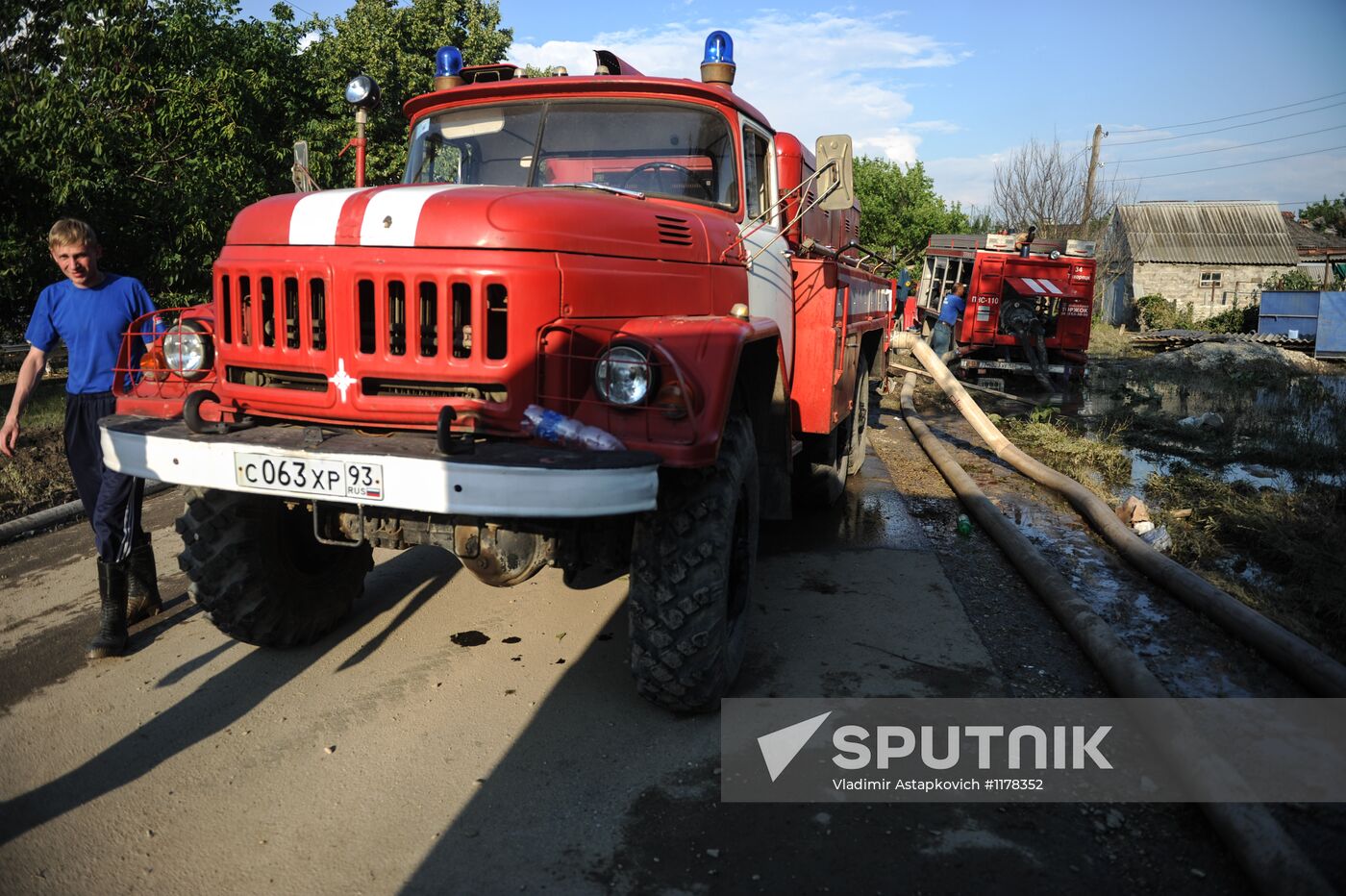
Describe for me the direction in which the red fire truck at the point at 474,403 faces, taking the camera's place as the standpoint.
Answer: facing the viewer and to the left of the viewer

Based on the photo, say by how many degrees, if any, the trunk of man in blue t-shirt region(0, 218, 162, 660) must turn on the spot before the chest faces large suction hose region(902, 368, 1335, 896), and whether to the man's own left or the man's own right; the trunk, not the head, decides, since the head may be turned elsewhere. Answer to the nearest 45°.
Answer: approximately 45° to the man's own left

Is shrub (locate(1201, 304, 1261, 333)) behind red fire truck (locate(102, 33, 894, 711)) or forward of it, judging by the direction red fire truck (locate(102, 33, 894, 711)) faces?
behind

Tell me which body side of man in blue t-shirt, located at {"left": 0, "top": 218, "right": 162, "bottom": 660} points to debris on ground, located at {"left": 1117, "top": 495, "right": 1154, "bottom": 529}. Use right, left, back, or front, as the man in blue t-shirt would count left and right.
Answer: left

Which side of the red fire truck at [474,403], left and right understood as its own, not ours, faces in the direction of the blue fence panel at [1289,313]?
back

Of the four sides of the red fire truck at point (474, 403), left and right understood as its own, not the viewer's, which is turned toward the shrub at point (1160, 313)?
back

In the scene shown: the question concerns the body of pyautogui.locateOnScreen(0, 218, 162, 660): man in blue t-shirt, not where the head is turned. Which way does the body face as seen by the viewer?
toward the camera

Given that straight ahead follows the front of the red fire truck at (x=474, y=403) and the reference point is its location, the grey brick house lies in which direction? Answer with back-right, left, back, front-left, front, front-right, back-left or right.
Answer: back

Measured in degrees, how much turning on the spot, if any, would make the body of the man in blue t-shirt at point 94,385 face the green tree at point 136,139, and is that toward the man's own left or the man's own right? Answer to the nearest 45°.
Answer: approximately 180°

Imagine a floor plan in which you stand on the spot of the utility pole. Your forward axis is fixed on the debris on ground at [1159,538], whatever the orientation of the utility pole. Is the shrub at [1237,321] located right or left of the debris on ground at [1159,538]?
left

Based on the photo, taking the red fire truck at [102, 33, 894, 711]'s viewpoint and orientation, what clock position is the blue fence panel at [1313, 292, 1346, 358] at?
The blue fence panel is roughly at 6 o'clock from the red fire truck.

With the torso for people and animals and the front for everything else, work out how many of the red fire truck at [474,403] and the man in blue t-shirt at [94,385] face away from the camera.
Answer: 0
